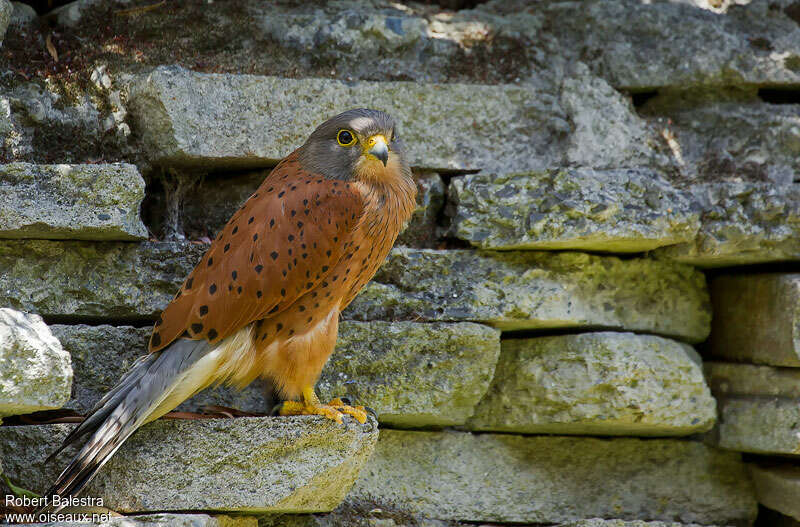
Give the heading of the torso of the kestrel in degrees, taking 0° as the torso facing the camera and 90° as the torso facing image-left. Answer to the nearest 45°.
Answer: approximately 270°

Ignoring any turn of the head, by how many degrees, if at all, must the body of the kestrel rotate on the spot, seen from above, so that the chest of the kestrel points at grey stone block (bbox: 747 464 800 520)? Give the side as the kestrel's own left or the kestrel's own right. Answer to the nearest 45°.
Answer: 0° — it already faces it

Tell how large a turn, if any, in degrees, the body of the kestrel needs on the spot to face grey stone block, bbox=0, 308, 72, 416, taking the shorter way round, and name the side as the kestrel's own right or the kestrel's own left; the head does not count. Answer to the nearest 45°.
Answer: approximately 135° to the kestrel's own right
